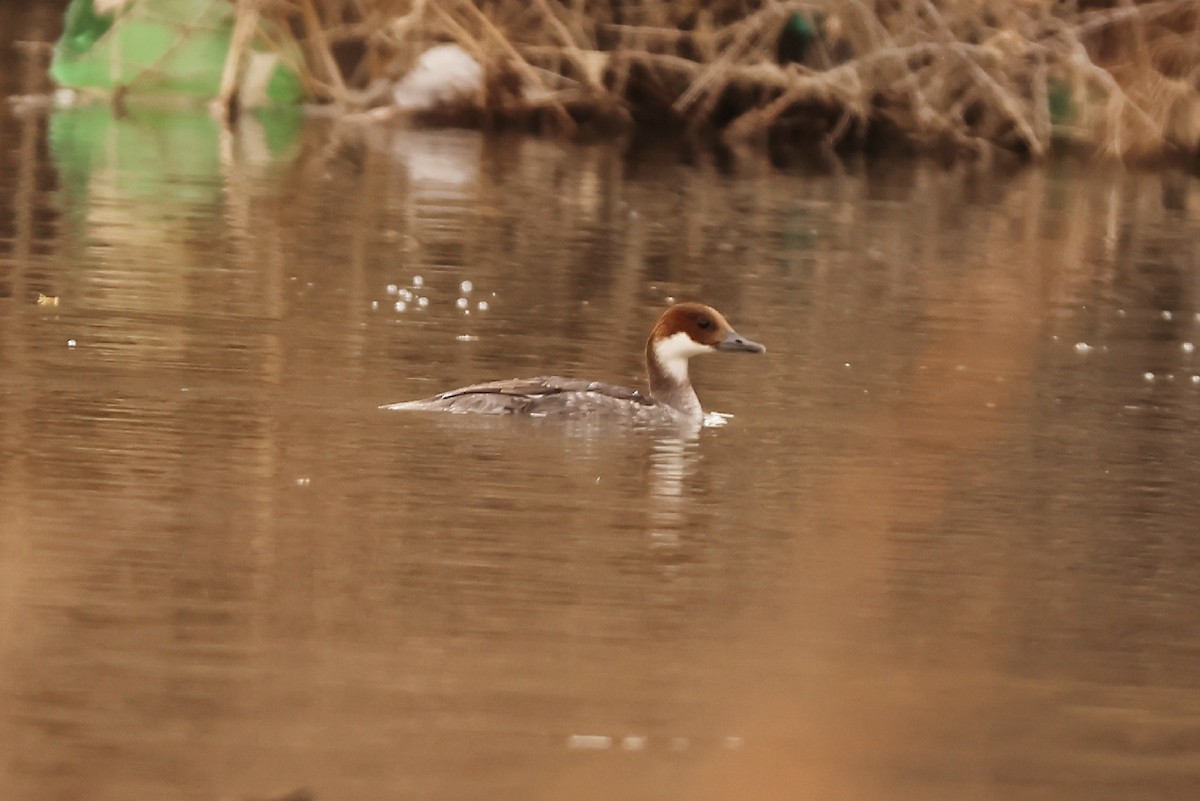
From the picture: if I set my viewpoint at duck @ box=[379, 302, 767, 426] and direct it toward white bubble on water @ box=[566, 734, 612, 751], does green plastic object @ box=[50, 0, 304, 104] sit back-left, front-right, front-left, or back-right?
back-right

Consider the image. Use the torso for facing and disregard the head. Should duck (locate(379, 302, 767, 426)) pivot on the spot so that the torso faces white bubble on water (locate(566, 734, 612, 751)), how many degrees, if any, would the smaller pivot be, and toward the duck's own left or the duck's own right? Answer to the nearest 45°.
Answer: approximately 90° to the duck's own right

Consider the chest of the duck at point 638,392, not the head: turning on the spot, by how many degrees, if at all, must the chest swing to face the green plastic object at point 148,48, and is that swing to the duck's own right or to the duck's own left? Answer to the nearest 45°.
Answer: approximately 90° to the duck's own left

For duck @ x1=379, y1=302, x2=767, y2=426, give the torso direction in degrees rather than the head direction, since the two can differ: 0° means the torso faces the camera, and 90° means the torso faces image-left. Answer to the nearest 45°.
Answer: approximately 270°
